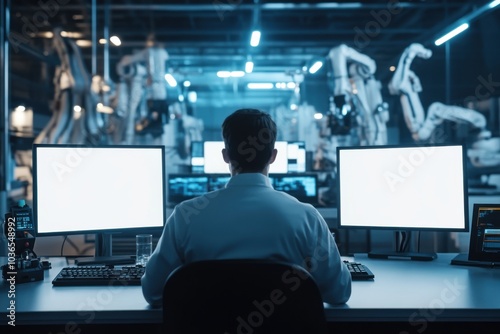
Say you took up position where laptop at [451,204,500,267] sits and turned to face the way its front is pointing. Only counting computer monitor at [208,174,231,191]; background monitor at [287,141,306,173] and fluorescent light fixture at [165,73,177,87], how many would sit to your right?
3

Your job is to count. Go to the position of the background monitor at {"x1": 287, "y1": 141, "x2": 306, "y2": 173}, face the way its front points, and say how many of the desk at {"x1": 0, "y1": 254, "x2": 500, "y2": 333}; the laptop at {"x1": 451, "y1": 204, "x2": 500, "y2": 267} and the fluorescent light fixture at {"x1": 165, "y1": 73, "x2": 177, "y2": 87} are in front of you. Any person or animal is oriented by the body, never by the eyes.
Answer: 2

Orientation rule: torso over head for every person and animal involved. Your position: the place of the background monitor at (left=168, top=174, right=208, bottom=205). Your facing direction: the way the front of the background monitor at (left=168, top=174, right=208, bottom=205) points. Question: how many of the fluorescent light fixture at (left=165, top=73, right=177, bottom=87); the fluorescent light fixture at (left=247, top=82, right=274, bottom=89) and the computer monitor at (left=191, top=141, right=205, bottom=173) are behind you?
3

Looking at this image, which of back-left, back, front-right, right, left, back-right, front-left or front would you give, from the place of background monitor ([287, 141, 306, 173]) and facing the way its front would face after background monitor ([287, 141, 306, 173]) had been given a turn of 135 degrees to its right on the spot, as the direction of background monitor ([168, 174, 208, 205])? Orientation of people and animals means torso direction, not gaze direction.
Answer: left

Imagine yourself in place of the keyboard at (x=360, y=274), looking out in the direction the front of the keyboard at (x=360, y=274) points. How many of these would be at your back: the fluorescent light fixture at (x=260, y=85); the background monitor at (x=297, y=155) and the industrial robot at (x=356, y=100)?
3

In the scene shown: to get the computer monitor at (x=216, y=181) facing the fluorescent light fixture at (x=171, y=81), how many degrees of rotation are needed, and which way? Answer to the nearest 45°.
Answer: approximately 180°

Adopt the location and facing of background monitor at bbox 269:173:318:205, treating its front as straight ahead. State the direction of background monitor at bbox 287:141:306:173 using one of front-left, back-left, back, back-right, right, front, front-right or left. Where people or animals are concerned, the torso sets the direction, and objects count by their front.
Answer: back

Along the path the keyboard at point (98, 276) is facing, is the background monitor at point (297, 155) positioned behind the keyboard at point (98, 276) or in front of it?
behind

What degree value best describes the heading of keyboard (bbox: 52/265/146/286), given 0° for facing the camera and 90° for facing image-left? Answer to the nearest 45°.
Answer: approximately 0°

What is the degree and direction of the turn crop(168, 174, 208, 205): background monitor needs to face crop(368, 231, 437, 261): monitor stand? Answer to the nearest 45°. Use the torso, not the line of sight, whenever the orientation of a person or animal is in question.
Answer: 0° — it already faces it
